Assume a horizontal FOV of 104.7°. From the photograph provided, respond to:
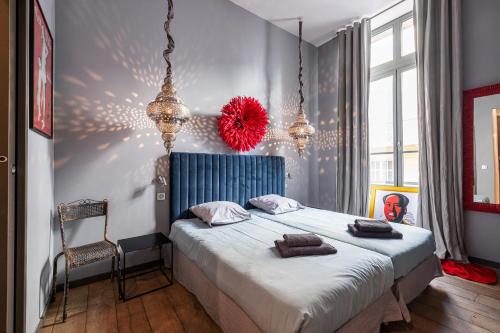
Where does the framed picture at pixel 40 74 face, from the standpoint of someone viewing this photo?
facing to the right of the viewer

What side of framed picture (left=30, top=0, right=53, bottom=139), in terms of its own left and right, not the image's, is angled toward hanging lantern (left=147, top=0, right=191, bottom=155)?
front

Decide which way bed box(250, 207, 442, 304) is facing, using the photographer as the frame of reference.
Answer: facing the viewer and to the right of the viewer

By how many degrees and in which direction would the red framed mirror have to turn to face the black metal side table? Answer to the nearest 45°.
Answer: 0° — it already faces it

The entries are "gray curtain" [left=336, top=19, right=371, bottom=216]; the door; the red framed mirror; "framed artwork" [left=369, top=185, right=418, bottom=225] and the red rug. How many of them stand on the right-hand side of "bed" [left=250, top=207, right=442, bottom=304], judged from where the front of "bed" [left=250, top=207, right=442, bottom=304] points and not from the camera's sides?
1

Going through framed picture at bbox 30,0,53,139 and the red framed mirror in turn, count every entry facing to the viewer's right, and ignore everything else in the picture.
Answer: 1

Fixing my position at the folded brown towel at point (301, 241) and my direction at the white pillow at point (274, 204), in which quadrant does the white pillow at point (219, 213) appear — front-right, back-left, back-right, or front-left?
front-left

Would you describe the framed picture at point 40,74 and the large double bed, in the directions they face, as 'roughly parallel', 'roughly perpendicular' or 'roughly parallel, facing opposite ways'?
roughly perpendicular
